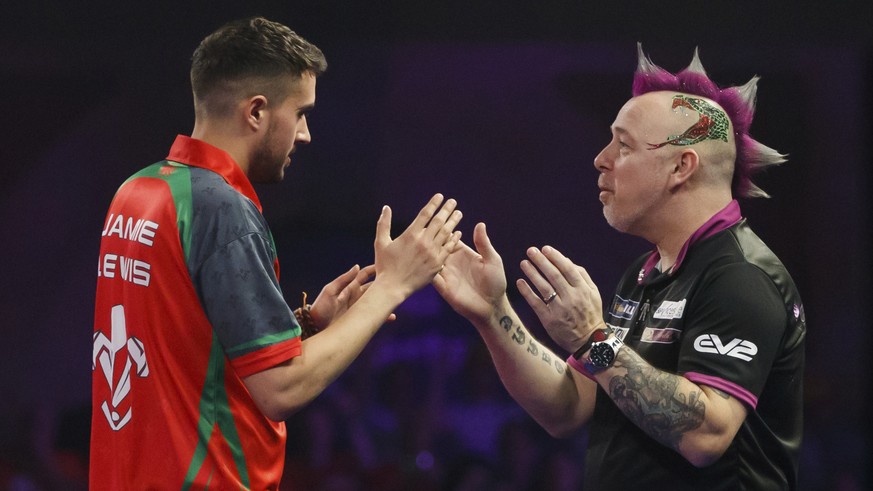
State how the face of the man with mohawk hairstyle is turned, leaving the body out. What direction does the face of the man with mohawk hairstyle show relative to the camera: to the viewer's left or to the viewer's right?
to the viewer's left

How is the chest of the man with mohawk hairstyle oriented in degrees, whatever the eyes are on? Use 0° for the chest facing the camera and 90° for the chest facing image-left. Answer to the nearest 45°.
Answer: approximately 90°
